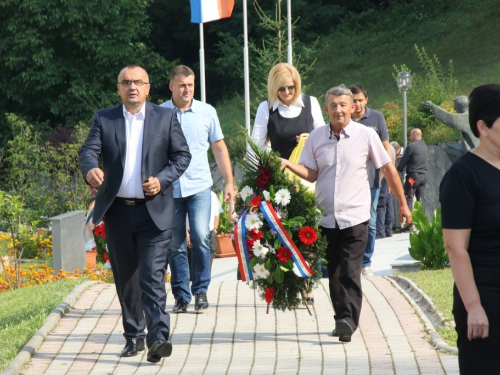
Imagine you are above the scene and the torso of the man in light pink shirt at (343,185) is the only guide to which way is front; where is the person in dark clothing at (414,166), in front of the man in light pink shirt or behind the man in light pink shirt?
behind

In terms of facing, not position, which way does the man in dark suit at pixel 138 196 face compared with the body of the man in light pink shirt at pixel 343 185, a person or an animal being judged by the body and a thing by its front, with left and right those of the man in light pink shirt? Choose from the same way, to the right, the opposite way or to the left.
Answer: the same way

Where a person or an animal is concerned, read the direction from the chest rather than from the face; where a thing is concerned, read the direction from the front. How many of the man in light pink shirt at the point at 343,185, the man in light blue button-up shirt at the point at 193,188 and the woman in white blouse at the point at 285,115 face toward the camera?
3

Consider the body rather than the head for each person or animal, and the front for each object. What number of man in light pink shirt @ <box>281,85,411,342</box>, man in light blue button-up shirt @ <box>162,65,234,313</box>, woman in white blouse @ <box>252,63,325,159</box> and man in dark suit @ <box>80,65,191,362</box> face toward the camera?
4

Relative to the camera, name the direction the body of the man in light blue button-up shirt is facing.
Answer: toward the camera

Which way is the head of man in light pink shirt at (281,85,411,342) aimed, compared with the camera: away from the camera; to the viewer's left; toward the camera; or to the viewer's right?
toward the camera

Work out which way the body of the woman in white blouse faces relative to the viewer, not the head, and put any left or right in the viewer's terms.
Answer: facing the viewer

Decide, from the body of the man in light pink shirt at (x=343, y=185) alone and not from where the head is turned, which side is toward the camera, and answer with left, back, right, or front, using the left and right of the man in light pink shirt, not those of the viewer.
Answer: front
